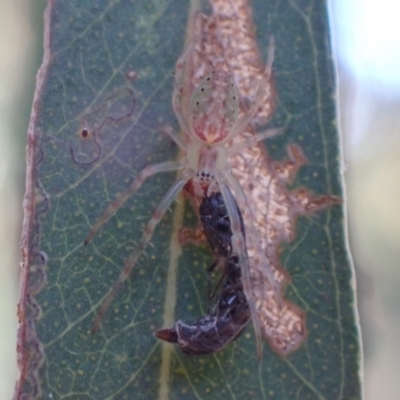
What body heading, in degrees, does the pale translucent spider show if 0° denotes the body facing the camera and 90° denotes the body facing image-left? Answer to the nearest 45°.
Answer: approximately 0°
